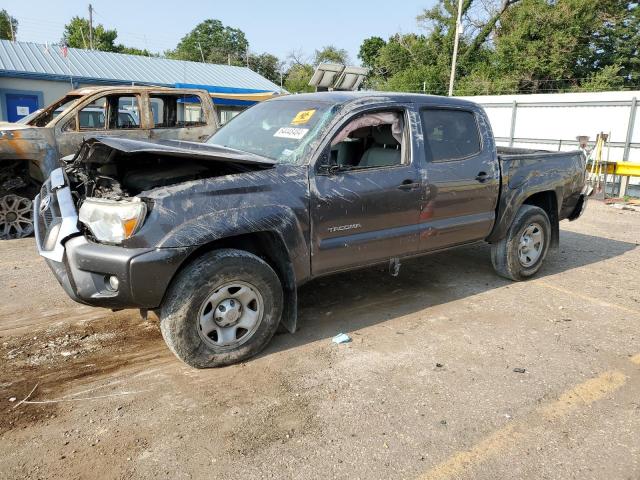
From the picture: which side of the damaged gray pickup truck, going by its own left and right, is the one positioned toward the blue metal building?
right

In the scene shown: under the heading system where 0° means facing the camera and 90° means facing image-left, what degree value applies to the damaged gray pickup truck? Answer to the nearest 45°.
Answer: approximately 45°

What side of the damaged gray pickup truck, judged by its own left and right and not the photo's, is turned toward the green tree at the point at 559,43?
back

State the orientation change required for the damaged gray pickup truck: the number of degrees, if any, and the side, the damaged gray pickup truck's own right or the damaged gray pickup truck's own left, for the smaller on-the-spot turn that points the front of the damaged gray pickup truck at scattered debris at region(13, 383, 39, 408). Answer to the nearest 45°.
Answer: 0° — it already faces it

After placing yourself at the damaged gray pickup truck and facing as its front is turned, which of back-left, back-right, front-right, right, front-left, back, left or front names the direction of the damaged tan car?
right
